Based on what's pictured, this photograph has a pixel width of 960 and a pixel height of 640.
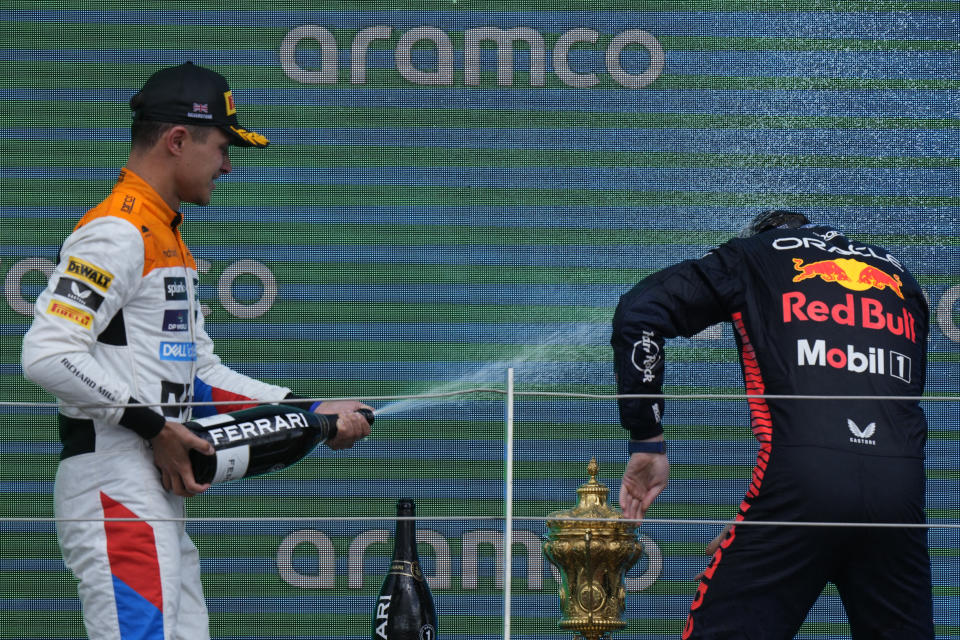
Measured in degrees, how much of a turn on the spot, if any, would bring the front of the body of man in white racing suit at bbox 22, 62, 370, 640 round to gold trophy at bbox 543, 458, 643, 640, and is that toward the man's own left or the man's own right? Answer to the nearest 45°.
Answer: approximately 45° to the man's own left

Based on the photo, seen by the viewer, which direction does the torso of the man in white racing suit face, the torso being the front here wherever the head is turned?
to the viewer's right

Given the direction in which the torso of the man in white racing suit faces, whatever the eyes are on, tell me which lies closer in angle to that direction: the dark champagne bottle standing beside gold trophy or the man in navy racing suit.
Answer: the man in navy racing suit

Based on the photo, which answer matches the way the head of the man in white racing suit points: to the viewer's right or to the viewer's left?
to the viewer's right

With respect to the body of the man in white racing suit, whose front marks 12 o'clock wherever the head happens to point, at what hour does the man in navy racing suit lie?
The man in navy racing suit is roughly at 12 o'clock from the man in white racing suit.

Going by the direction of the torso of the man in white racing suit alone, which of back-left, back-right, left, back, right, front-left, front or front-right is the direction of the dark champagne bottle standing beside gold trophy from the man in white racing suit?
front-left
